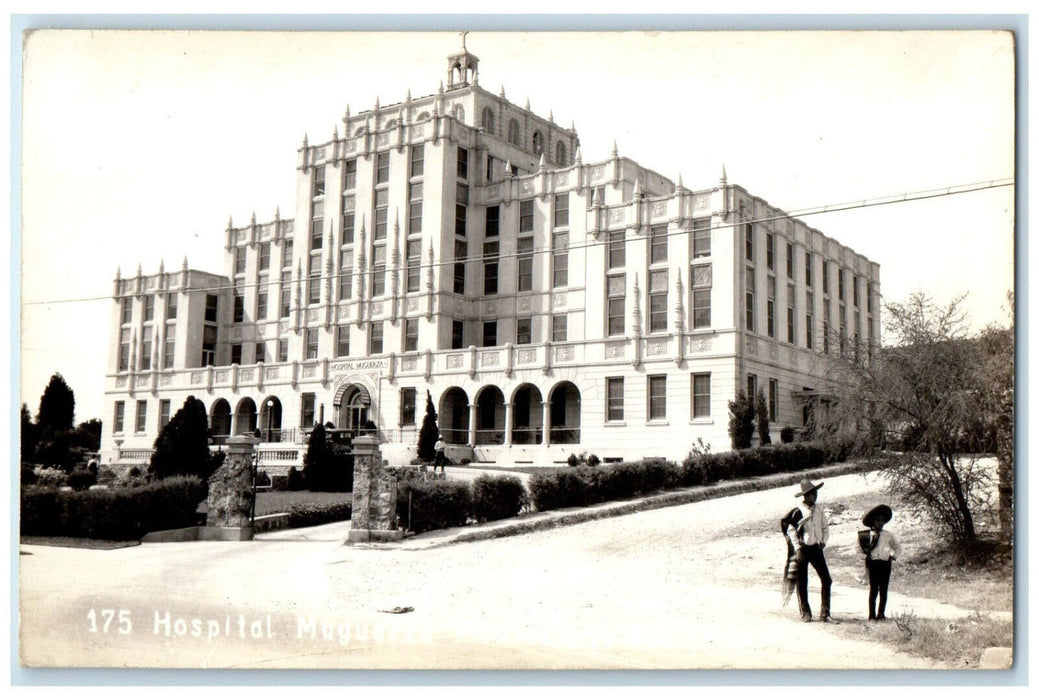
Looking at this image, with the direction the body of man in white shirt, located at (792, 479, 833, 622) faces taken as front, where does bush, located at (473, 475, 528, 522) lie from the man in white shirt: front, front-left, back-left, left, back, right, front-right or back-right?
back-right

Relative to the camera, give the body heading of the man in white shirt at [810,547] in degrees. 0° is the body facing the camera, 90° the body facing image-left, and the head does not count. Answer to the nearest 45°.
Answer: approximately 0°

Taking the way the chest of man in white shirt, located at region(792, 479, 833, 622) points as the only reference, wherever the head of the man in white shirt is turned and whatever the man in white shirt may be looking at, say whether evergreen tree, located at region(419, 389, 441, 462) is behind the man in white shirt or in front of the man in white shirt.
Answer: behind

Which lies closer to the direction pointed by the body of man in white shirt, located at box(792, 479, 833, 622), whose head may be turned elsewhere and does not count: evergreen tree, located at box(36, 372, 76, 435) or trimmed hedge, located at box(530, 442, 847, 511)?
the evergreen tree
